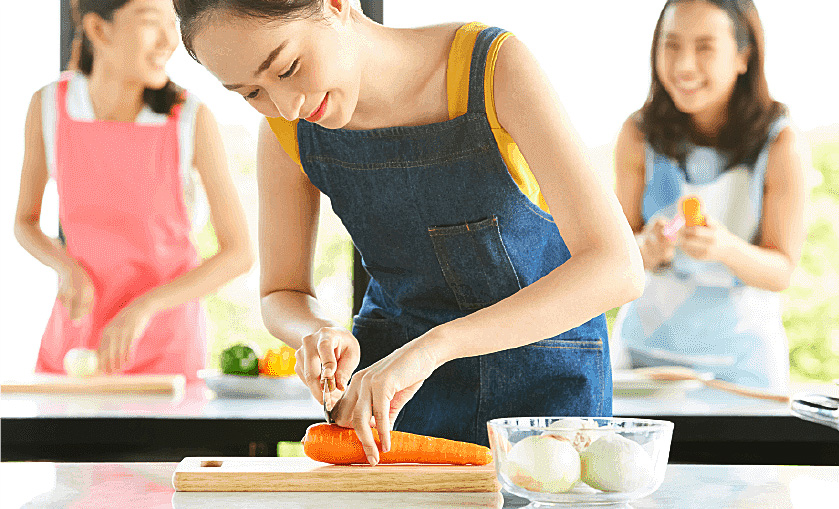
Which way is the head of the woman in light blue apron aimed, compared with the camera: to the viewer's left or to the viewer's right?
to the viewer's left

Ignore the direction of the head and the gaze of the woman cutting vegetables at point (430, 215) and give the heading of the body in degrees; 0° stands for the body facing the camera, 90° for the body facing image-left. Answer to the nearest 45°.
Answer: approximately 45°

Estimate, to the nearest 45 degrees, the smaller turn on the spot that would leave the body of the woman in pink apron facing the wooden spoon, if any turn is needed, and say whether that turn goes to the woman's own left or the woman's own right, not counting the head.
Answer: approximately 45° to the woman's own left

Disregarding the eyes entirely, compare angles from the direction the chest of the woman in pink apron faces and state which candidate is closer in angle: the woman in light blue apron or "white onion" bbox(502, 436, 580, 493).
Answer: the white onion

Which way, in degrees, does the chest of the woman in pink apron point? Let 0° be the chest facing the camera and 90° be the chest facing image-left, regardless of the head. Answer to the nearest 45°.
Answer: approximately 0°
